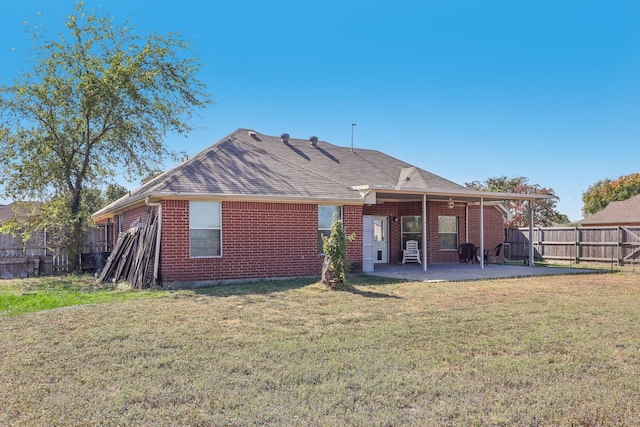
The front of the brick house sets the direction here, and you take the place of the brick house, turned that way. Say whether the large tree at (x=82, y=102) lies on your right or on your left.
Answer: on your left

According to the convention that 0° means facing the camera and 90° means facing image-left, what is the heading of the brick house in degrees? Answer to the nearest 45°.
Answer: approximately 180°

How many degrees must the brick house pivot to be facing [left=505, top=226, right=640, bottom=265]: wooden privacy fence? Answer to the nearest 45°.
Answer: approximately 45° to its right

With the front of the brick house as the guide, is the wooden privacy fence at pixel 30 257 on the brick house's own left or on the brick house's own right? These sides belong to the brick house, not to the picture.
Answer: on the brick house's own left
